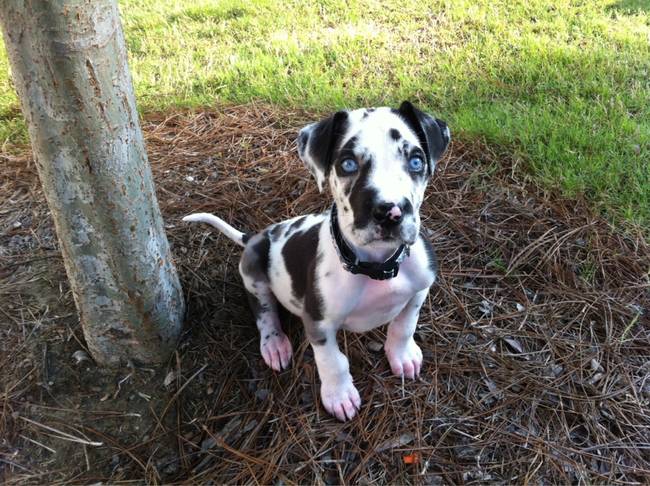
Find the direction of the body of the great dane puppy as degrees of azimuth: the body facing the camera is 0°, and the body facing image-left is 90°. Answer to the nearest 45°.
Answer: approximately 315°

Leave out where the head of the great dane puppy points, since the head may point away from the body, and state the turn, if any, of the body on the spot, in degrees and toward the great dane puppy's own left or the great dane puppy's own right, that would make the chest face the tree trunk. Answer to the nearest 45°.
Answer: approximately 135° to the great dane puppy's own right
